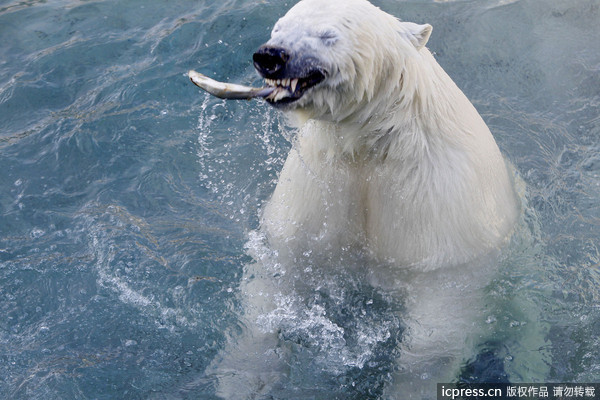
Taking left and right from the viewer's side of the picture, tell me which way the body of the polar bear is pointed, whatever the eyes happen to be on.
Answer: facing the viewer and to the left of the viewer
